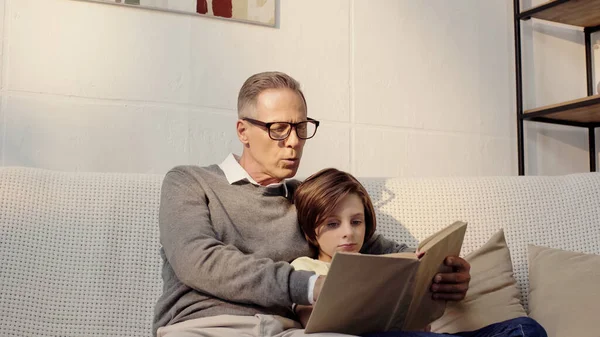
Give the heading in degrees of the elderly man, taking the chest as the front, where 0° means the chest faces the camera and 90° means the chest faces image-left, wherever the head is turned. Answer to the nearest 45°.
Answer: approximately 315°

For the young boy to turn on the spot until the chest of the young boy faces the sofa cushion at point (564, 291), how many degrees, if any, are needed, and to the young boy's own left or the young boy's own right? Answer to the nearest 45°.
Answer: approximately 45° to the young boy's own left

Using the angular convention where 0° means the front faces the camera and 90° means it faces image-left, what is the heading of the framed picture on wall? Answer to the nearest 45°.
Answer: approximately 315°

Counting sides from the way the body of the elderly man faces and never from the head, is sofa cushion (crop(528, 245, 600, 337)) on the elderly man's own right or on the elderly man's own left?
on the elderly man's own left
